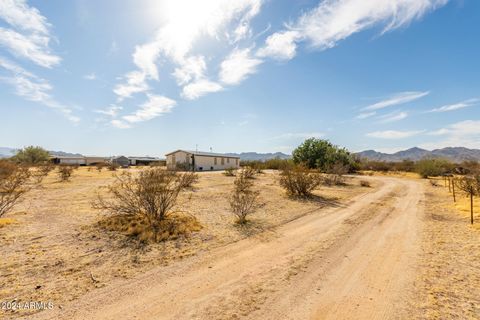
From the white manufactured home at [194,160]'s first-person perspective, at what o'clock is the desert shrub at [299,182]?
The desert shrub is roughly at 1 o'clock from the white manufactured home.

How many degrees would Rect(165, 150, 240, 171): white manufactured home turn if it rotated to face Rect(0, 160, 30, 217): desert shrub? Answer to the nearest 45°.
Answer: approximately 45° to its right

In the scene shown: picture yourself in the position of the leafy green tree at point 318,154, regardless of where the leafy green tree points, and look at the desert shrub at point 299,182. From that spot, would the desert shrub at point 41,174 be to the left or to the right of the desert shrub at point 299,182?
right

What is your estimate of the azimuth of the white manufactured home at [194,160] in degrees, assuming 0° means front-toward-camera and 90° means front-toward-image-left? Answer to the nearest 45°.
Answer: approximately 315°

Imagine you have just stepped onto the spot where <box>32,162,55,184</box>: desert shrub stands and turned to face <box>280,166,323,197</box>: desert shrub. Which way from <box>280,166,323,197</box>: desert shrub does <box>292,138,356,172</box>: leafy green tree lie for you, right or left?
left

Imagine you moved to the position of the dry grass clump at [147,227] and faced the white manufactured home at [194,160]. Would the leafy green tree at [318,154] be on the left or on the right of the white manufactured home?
right

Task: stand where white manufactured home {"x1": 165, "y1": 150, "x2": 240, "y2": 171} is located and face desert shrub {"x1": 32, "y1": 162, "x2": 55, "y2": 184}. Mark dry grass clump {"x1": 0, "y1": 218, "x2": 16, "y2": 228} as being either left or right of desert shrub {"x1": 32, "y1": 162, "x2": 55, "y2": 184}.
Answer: left
